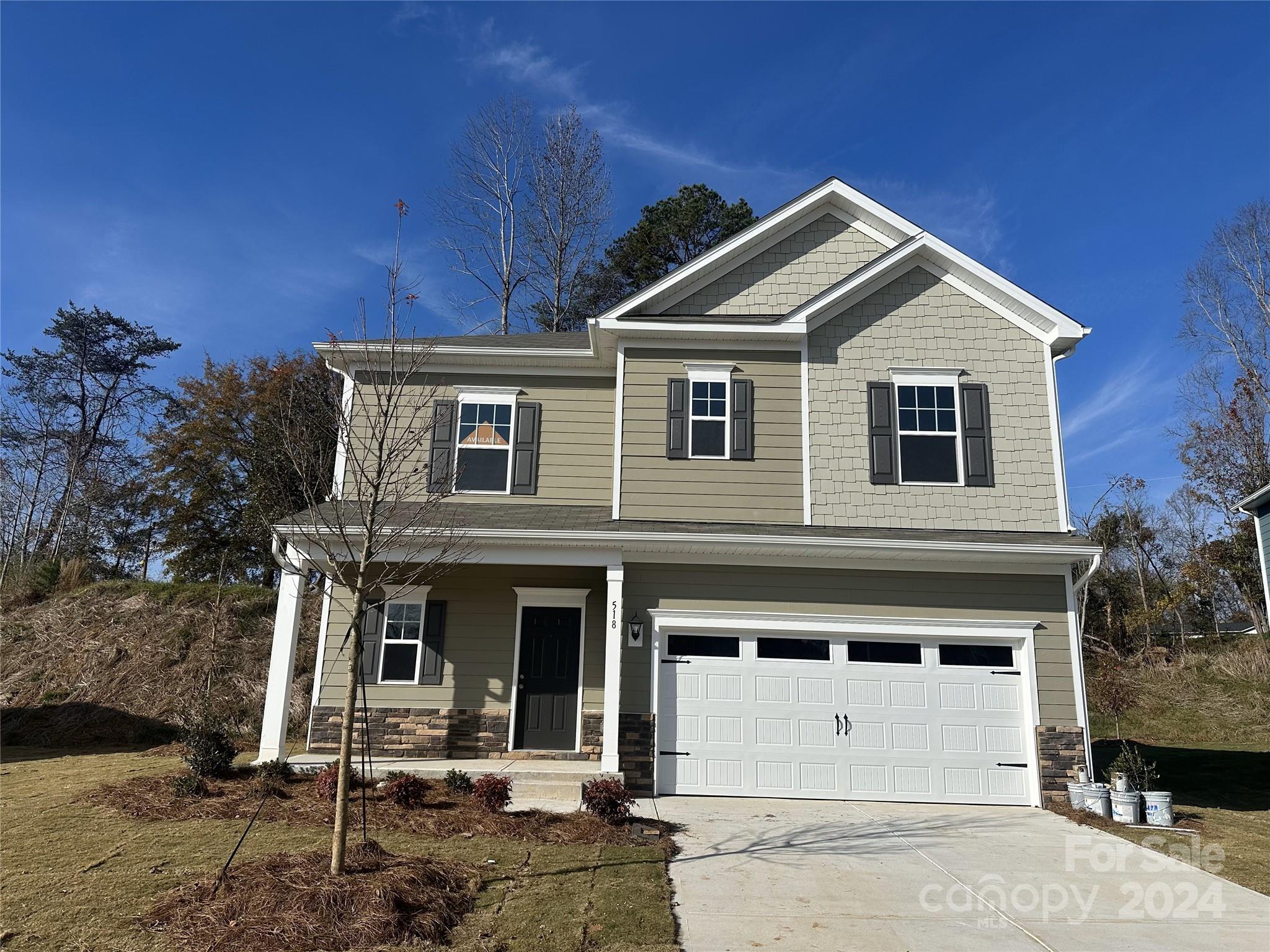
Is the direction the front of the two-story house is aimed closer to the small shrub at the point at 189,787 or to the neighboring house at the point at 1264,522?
the small shrub

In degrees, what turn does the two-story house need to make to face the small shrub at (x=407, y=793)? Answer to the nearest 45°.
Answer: approximately 45° to its right

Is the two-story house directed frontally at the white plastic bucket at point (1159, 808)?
no

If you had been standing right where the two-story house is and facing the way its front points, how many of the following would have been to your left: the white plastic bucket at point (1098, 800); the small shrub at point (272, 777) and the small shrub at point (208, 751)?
1

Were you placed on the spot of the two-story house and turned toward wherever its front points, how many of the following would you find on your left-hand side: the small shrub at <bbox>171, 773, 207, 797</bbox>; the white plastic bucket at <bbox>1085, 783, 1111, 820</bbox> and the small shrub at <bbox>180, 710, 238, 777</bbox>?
1

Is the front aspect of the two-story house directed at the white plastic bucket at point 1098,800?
no

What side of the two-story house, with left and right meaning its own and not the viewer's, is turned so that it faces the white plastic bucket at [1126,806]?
left

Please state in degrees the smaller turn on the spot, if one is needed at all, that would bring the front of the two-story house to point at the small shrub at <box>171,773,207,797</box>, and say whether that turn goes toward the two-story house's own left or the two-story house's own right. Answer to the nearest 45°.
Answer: approximately 45° to the two-story house's own right

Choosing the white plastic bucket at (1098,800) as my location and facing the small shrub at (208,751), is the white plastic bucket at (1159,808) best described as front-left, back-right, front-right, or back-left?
back-left

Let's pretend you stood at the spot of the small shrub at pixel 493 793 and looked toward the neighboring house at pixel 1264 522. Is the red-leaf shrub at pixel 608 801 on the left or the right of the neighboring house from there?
right

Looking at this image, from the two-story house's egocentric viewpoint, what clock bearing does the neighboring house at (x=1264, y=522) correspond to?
The neighboring house is roughly at 8 o'clock from the two-story house.

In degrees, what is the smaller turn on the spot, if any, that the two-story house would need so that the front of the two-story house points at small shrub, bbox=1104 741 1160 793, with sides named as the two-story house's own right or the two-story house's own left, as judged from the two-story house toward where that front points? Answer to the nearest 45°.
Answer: approximately 90° to the two-story house's own left

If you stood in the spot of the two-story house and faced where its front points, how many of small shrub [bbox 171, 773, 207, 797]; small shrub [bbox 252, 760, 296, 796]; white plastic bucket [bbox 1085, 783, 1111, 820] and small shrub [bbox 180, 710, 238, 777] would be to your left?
1

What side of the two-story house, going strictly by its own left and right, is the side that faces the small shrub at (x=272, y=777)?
right

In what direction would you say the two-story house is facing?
toward the camera
